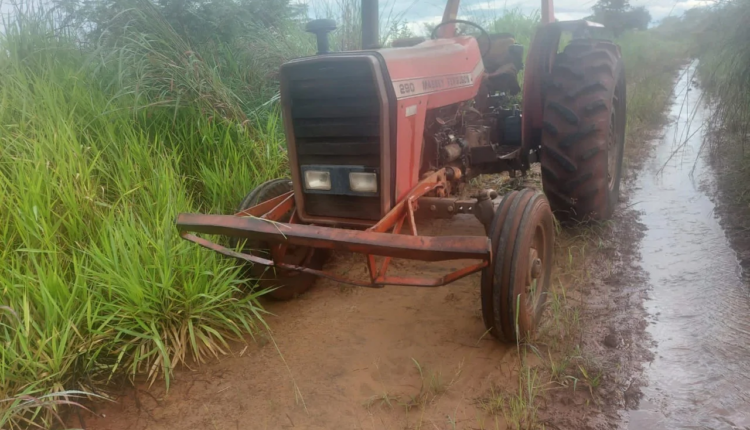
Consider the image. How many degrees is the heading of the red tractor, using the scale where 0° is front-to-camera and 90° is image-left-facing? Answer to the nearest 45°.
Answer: approximately 45°
